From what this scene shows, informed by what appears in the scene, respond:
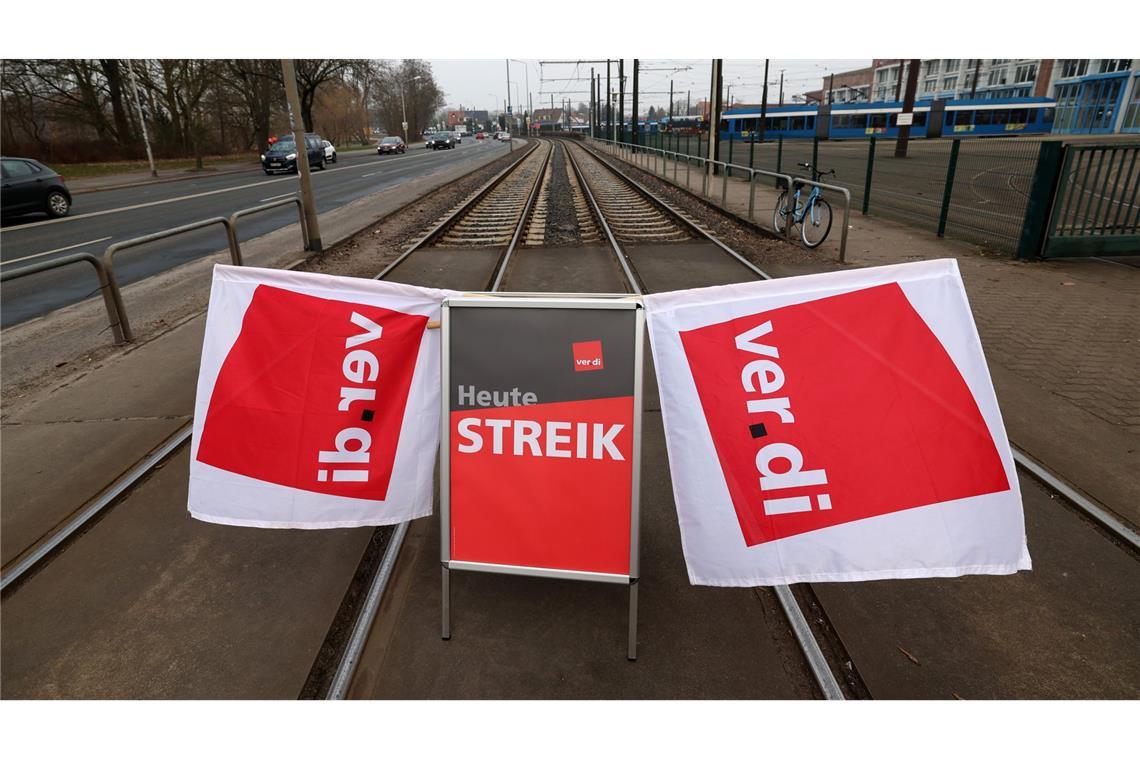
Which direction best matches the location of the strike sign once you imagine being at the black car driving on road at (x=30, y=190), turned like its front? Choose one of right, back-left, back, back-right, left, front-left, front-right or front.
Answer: left

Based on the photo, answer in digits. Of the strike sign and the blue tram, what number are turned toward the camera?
1

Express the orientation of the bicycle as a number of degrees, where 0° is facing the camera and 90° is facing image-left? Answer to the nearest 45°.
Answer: approximately 315°

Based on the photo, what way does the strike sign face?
toward the camera

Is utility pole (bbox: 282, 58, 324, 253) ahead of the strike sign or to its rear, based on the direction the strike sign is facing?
to the rear

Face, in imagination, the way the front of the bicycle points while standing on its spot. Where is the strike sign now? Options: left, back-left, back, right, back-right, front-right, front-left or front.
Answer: front-right

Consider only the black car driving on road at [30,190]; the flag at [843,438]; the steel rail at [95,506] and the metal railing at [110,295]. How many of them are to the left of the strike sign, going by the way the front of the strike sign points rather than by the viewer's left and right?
1

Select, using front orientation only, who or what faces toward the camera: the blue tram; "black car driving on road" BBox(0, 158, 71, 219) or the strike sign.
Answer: the strike sign

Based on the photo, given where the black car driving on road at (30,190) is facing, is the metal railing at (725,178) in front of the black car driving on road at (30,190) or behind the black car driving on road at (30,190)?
behind

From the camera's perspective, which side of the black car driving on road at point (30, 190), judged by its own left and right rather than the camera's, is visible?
left

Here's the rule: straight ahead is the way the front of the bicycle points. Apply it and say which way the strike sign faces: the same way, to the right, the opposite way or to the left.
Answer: the same way

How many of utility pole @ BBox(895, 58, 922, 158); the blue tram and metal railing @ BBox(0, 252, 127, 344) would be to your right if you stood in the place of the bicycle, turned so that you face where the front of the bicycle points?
1
